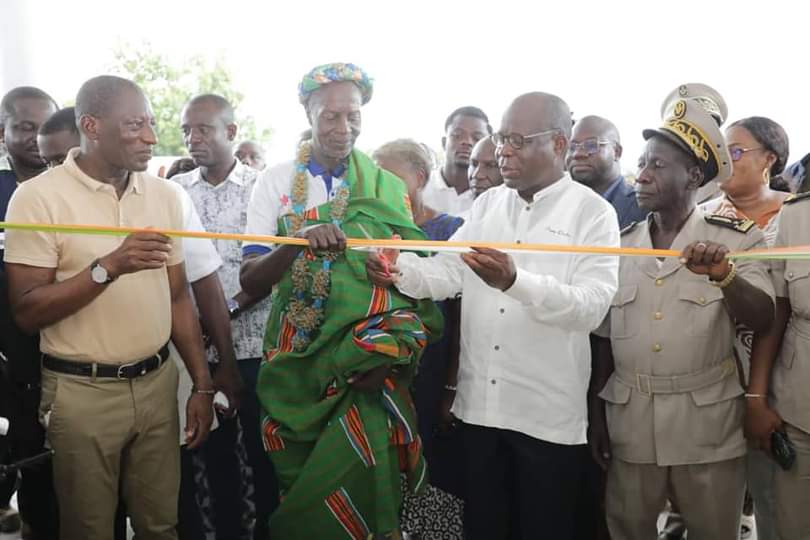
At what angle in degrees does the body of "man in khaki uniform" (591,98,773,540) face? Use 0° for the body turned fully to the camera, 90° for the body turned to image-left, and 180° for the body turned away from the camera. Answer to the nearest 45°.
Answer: approximately 45°

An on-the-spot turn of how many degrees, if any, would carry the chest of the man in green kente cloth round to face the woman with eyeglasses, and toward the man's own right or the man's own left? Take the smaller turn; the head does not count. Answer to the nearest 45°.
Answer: approximately 90° to the man's own left

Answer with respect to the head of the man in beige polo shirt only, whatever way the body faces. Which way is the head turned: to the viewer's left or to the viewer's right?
to the viewer's right

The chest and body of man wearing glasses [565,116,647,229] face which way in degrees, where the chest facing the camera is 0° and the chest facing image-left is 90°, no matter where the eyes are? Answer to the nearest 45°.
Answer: approximately 45°

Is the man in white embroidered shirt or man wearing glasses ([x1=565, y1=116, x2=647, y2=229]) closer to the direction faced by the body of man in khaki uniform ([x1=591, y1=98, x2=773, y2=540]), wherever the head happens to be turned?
the man in white embroidered shirt

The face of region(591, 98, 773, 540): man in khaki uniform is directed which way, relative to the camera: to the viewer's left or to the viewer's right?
to the viewer's left

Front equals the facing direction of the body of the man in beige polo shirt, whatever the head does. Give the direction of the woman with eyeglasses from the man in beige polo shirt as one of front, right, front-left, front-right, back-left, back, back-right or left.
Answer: front-left

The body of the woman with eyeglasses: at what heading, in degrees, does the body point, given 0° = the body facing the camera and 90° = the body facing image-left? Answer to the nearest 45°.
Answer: approximately 45°

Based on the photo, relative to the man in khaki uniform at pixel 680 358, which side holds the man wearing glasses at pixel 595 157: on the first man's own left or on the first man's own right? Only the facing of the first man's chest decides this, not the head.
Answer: on the first man's own right

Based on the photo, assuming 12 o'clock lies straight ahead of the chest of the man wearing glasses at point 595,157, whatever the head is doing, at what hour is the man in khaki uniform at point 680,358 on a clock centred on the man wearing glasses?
The man in khaki uniform is roughly at 10 o'clock from the man wearing glasses.

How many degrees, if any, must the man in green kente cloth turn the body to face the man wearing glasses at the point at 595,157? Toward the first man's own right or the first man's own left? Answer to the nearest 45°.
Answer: approximately 135° to the first man's own left

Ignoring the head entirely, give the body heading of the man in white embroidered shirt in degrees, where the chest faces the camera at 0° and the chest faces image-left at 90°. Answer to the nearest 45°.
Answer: approximately 45°
